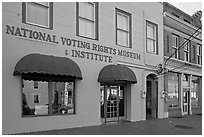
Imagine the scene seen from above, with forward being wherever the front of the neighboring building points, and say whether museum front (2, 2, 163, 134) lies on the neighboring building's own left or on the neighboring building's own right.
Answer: on the neighboring building's own right

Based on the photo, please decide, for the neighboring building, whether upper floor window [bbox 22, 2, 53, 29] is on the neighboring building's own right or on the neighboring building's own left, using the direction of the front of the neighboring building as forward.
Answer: on the neighboring building's own right

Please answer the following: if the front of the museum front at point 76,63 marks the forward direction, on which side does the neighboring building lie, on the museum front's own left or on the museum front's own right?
on the museum front's own left

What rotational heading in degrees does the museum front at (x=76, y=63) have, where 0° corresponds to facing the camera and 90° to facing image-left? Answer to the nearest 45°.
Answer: approximately 315°
